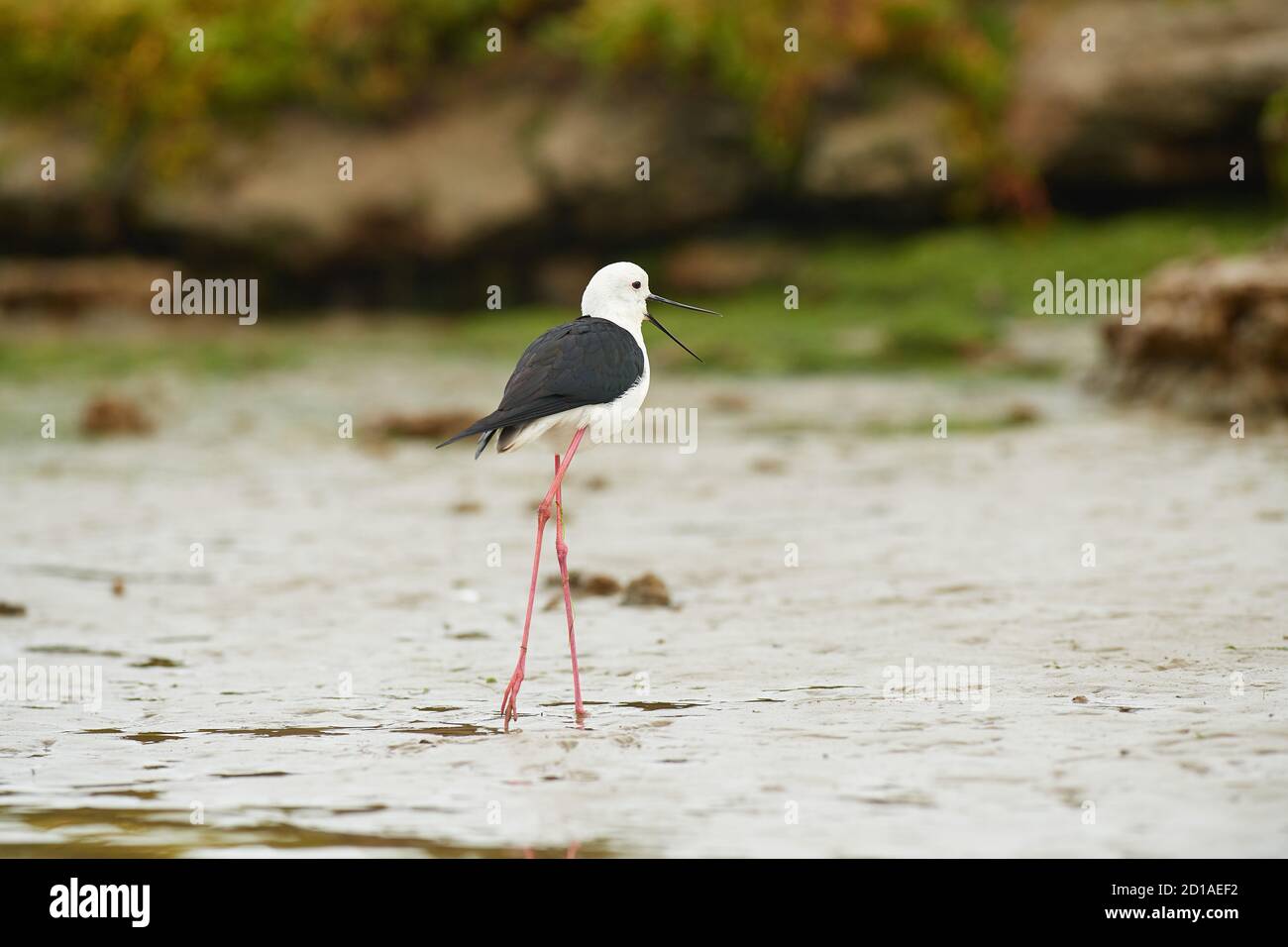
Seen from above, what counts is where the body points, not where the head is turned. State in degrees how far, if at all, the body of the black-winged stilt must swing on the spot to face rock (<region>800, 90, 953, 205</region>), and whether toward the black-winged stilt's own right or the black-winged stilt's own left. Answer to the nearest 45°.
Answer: approximately 90° to the black-winged stilt's own left

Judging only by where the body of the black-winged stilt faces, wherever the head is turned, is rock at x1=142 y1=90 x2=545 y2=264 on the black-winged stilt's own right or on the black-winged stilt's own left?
on the black-winged stilt's own left

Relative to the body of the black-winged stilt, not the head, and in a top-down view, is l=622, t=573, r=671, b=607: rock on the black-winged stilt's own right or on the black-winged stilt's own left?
on the black-winged stilt's own left

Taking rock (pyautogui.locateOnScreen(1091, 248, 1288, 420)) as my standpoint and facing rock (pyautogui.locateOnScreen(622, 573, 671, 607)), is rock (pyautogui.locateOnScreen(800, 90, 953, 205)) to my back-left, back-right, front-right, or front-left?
back-right

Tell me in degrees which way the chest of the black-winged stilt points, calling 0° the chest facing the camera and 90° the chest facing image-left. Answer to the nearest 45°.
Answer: approximately 270°

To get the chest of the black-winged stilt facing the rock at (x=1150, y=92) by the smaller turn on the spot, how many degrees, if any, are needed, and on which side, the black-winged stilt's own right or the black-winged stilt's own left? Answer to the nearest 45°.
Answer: approximately 45° to the black-winged stilt's own left

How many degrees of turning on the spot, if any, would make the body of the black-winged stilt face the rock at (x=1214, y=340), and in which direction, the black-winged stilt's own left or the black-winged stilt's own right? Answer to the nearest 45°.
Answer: approximately 45° to the black-winged stilt's own left
